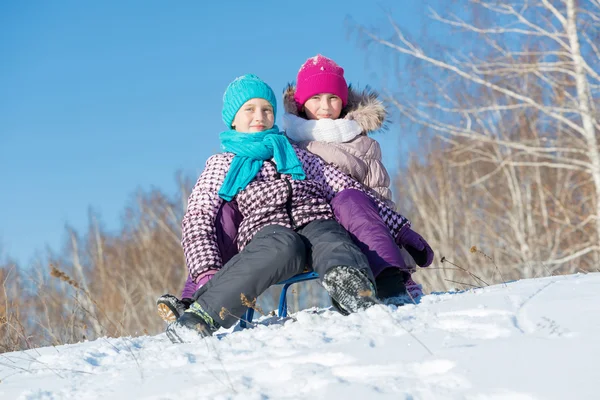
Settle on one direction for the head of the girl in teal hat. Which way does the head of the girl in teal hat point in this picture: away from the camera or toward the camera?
toward the camera

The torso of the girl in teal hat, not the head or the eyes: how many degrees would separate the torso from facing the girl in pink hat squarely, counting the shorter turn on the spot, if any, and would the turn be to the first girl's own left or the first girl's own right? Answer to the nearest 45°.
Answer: approximately 135° to the first girl's own left

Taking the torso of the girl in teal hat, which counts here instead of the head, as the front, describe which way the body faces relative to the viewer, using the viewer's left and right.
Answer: facing the viewer
